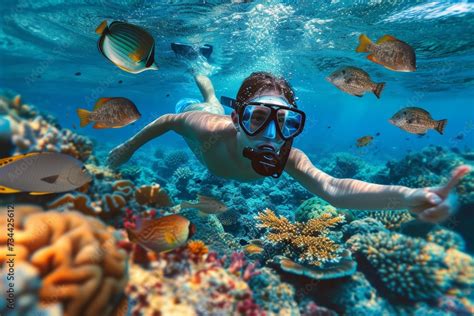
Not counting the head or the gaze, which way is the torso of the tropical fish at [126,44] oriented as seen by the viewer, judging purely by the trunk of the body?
to the viewer's right

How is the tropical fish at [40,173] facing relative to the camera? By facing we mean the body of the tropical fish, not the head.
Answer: to the viewer's right

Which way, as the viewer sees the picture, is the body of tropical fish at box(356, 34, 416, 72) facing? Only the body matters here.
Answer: to the viewer's right

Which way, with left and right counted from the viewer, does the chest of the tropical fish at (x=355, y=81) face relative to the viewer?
facing to the left of the viewer

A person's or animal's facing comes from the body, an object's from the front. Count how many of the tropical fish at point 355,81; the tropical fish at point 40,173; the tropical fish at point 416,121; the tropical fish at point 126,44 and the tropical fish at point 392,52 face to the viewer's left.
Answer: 2

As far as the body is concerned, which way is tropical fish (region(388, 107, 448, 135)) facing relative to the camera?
to the viewer's left

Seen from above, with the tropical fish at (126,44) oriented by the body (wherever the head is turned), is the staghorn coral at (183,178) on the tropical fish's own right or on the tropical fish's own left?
on the tropical fish's own left

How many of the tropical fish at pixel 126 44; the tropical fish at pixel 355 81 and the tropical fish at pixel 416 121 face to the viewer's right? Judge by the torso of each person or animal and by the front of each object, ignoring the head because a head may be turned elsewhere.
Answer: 1

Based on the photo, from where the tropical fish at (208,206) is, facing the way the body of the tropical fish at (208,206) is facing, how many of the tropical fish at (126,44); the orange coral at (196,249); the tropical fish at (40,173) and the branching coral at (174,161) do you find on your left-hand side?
1
